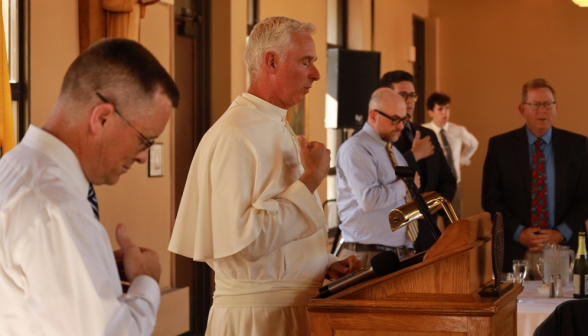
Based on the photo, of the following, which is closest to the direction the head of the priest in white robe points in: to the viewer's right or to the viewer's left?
to the viewer's right

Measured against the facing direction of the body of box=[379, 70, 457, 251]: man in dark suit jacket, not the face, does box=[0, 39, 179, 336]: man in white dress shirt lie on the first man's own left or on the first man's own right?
on the first man's own right

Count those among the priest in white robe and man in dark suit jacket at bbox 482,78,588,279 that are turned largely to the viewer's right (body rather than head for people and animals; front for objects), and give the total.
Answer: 1

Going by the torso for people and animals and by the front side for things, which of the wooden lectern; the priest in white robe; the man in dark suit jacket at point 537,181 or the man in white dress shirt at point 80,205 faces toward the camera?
the man in dark suit jacket

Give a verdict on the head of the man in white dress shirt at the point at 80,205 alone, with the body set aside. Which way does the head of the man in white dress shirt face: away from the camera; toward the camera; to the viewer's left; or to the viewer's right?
to the viewer's right

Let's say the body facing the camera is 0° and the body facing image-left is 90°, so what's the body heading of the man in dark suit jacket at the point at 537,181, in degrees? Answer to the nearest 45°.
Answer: approximately 0°

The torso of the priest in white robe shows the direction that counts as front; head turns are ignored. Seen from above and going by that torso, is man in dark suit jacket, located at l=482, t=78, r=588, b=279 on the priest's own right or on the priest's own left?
on the priest's own left
